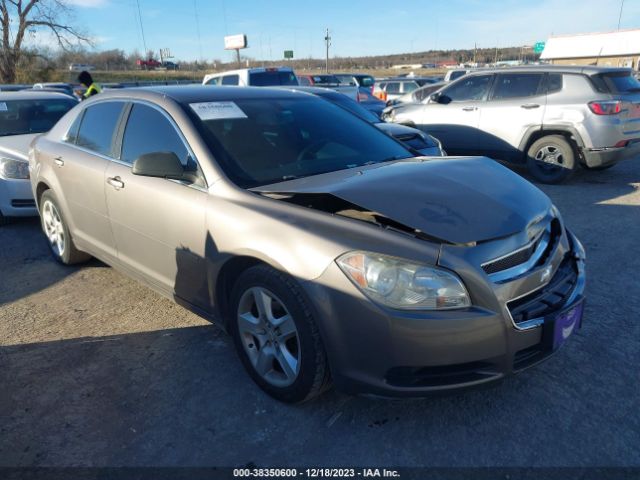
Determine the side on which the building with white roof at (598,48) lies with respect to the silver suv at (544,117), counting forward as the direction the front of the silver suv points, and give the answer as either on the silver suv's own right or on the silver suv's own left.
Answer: on the silver suv's own right

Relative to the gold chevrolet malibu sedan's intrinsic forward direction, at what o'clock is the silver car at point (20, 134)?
The silver car is roughly at 6 o'clock from the gold chevrolet malibu sedan.

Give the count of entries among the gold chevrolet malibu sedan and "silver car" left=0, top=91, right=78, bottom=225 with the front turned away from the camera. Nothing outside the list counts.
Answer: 0

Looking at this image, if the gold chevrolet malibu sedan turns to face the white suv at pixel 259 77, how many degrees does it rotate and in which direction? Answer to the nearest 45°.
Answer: approximately 135° to its left

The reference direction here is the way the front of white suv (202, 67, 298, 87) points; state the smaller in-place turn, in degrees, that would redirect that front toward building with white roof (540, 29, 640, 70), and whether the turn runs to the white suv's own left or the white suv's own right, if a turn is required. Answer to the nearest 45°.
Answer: approximately 90° to the white suv's own right

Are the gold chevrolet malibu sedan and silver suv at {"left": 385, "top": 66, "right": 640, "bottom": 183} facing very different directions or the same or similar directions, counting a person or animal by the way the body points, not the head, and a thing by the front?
very different directions

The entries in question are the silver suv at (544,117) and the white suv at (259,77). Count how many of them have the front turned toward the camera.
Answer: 0

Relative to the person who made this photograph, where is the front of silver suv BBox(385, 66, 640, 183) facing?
facing away from the viewer and to the left of the viewer

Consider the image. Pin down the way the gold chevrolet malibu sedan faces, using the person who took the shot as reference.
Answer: facing the viewer and to the right of the viewer

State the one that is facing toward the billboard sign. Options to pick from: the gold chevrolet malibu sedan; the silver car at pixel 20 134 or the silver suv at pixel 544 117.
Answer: the silver suv

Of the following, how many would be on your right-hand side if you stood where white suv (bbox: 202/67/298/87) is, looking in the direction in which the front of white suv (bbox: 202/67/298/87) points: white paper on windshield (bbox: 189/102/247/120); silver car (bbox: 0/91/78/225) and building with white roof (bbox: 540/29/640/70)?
1

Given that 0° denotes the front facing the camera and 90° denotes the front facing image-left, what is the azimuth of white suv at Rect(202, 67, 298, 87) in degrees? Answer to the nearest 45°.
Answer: approximately 135°

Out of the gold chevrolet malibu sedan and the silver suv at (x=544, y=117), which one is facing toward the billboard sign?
the silver suv

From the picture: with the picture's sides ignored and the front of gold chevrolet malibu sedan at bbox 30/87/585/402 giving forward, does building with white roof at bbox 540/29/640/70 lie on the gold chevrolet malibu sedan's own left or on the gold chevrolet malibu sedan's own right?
on the gold chevrolet malibu sedan's own left
